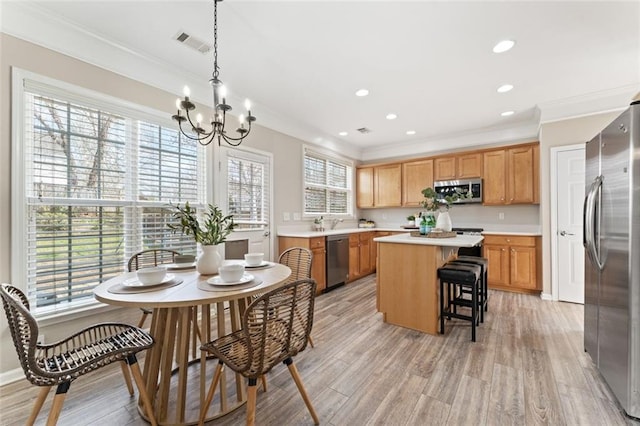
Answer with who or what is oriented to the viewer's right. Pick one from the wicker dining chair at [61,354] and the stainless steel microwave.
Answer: the wicker dining chair

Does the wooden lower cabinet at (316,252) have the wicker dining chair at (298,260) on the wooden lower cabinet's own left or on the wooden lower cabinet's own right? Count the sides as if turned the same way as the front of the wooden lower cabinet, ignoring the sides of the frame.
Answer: on the wooden lower cabinet's own right

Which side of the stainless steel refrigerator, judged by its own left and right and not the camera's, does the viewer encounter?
left

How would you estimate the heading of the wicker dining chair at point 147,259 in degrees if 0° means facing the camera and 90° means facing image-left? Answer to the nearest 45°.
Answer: approximately 315°

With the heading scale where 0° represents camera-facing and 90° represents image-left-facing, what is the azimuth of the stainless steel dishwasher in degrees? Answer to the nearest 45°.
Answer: approximately 315°

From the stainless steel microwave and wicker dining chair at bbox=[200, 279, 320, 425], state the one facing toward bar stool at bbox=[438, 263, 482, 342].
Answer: the stainless steel microwave

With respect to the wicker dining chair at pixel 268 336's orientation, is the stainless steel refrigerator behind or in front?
behind

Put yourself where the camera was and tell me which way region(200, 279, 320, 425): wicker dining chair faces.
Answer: facing away from the viewer and to the left of the viewer

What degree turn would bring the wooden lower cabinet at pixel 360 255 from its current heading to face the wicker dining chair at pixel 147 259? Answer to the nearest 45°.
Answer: approximately 90° to its right

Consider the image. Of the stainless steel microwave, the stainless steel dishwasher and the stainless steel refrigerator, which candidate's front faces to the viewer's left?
the stainless steel refrigerator

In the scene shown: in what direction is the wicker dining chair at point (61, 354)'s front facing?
to the viewer's right
